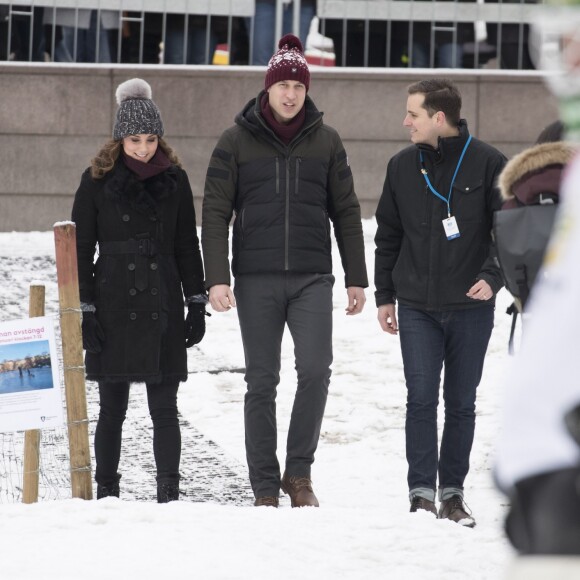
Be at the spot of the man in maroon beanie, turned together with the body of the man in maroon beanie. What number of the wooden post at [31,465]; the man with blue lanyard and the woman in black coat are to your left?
1

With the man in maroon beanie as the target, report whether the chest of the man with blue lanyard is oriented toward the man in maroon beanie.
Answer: no

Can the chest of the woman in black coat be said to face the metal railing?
no

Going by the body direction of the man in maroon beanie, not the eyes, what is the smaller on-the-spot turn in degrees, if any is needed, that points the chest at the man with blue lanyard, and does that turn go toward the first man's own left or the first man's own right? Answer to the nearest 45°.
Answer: approximately 90° to the first man's own left

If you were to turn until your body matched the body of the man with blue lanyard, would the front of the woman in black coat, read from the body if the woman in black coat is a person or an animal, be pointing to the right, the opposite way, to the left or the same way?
the same way

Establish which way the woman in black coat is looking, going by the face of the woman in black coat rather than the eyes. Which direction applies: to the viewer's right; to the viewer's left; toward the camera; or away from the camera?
toward the camera

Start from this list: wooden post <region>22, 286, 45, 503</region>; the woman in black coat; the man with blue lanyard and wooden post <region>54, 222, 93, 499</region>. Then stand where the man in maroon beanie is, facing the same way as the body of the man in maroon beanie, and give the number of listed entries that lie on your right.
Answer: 3

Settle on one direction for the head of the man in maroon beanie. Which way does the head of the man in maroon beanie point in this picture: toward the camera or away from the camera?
toward the camera

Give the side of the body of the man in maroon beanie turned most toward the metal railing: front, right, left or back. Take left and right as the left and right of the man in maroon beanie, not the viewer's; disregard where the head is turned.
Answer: back

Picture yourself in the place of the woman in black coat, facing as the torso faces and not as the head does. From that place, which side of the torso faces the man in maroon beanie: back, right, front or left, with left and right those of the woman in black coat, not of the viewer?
left

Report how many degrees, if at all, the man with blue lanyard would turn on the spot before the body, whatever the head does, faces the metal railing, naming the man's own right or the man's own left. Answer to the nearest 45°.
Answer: approximately 180°

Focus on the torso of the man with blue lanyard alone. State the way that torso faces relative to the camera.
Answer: toward the camera

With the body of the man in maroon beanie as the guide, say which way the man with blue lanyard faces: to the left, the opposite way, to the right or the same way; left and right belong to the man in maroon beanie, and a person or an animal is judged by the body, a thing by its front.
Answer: the same way

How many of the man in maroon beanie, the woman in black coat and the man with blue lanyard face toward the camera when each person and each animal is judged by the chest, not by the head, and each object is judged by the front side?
3

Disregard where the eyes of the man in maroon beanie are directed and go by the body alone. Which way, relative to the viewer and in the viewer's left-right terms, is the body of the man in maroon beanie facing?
facing the viewer

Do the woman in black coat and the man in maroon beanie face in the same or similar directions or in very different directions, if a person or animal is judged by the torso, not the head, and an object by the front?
same or similar directions

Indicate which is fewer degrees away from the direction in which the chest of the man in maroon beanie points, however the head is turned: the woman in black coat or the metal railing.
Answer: the woman in black coat

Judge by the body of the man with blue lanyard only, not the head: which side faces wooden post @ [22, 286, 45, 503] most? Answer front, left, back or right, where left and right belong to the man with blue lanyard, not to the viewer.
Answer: right

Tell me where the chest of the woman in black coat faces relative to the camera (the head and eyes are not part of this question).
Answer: toward the camera
